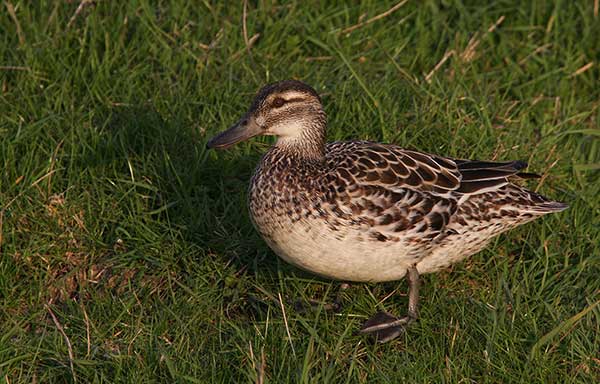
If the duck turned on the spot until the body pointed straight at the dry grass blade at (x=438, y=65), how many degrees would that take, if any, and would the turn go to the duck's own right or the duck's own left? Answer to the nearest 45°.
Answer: approximately 90° to the duck's own right

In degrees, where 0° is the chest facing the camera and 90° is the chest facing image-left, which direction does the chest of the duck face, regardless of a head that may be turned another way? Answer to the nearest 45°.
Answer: approximately 90°

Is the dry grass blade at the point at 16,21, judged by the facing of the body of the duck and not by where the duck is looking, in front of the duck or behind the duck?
in front

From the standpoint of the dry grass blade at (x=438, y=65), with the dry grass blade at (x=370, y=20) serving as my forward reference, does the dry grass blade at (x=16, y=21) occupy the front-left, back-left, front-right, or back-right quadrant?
front-left

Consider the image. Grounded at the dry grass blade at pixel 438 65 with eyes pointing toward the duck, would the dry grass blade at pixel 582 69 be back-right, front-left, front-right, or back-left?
back-left

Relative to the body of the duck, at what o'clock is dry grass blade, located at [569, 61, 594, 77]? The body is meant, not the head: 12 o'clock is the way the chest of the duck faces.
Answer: The dry grass blade is roughly at 4 o'clock from the duck.

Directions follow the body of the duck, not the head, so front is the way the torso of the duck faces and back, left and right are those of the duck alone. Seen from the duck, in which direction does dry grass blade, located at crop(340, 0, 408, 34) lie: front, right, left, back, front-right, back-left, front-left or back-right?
right
